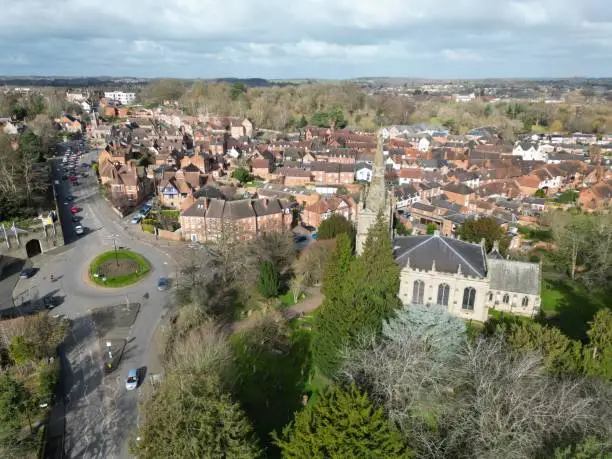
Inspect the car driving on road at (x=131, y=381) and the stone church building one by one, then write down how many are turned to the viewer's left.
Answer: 1

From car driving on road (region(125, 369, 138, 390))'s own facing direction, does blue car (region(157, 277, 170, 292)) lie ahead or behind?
behind

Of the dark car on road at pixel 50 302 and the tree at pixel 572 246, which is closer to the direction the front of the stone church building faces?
the dark car on road

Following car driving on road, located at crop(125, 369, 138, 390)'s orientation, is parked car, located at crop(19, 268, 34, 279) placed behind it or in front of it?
behind

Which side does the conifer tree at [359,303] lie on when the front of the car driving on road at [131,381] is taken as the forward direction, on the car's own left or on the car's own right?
on the car's own left

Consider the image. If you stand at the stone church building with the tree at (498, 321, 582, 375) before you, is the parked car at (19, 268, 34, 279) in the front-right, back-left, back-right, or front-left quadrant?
back-right

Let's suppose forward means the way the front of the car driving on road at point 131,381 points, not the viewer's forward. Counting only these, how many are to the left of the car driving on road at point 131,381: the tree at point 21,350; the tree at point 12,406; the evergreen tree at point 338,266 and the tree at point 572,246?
2

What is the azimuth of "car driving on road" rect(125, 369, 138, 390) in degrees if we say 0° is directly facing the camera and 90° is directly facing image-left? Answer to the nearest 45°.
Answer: approximately 0°

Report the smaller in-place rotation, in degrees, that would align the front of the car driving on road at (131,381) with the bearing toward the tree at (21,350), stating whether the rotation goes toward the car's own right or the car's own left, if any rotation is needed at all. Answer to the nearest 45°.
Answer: approximately 135° to the car's own right

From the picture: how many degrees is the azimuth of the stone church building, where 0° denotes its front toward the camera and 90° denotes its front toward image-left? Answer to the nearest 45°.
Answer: approximately 90°
